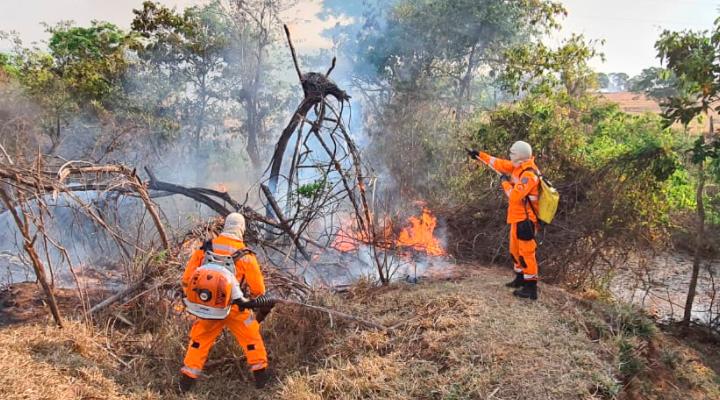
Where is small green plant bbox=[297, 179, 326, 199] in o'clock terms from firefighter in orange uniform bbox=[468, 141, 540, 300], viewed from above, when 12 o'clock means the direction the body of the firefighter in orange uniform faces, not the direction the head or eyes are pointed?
The small green plant is roughly at 12 o'clock from the firefighter in orange uniform.

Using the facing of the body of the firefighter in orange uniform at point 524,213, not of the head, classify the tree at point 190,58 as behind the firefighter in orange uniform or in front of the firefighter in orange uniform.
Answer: in front

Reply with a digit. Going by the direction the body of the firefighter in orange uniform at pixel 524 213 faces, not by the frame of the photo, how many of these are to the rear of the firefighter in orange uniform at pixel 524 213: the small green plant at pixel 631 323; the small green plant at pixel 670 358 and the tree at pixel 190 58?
2

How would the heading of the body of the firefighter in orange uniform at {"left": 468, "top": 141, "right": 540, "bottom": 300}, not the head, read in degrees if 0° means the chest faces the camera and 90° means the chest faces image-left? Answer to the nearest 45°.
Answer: approximately 90°

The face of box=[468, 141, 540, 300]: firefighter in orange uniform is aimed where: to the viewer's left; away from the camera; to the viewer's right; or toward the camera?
to the viewer's left

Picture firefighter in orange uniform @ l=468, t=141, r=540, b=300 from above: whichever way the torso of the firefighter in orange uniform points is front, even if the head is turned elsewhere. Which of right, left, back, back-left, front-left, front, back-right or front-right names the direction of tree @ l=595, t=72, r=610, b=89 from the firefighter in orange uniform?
right

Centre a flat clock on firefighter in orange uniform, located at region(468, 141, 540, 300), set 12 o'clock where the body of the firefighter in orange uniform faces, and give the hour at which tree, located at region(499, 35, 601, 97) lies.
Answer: The tree is roughly at 3 o'clock from the firefighter in orange uniform.

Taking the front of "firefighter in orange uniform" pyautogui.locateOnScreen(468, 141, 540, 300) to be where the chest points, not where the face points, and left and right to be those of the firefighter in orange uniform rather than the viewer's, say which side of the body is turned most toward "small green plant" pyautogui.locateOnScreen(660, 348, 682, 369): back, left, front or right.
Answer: back

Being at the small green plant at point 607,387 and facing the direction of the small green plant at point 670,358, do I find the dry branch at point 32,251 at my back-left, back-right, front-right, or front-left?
back-left

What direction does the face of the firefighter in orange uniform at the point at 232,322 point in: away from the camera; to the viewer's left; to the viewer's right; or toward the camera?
away from the camera

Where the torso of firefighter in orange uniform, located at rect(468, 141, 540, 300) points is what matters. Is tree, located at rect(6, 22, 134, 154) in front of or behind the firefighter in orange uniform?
in front

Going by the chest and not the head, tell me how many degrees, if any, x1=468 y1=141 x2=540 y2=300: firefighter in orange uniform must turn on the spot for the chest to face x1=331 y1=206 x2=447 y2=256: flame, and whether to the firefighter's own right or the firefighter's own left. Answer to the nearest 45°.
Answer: approximately 45° to the firefighter's own right

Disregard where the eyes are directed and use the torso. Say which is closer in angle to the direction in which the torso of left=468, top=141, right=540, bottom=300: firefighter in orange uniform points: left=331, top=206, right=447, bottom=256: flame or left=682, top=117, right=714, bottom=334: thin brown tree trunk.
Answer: the flame

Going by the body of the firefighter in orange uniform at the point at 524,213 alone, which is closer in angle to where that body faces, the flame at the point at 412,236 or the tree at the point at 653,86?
the flame

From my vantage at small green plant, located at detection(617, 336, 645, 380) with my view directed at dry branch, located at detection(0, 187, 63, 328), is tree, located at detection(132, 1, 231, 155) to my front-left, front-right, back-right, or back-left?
front-right

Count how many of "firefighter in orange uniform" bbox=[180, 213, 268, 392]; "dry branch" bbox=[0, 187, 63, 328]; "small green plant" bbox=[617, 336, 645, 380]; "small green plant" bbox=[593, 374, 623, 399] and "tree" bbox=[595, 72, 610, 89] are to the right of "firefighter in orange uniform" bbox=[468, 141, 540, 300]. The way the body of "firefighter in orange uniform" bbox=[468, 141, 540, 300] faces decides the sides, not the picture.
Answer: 1
